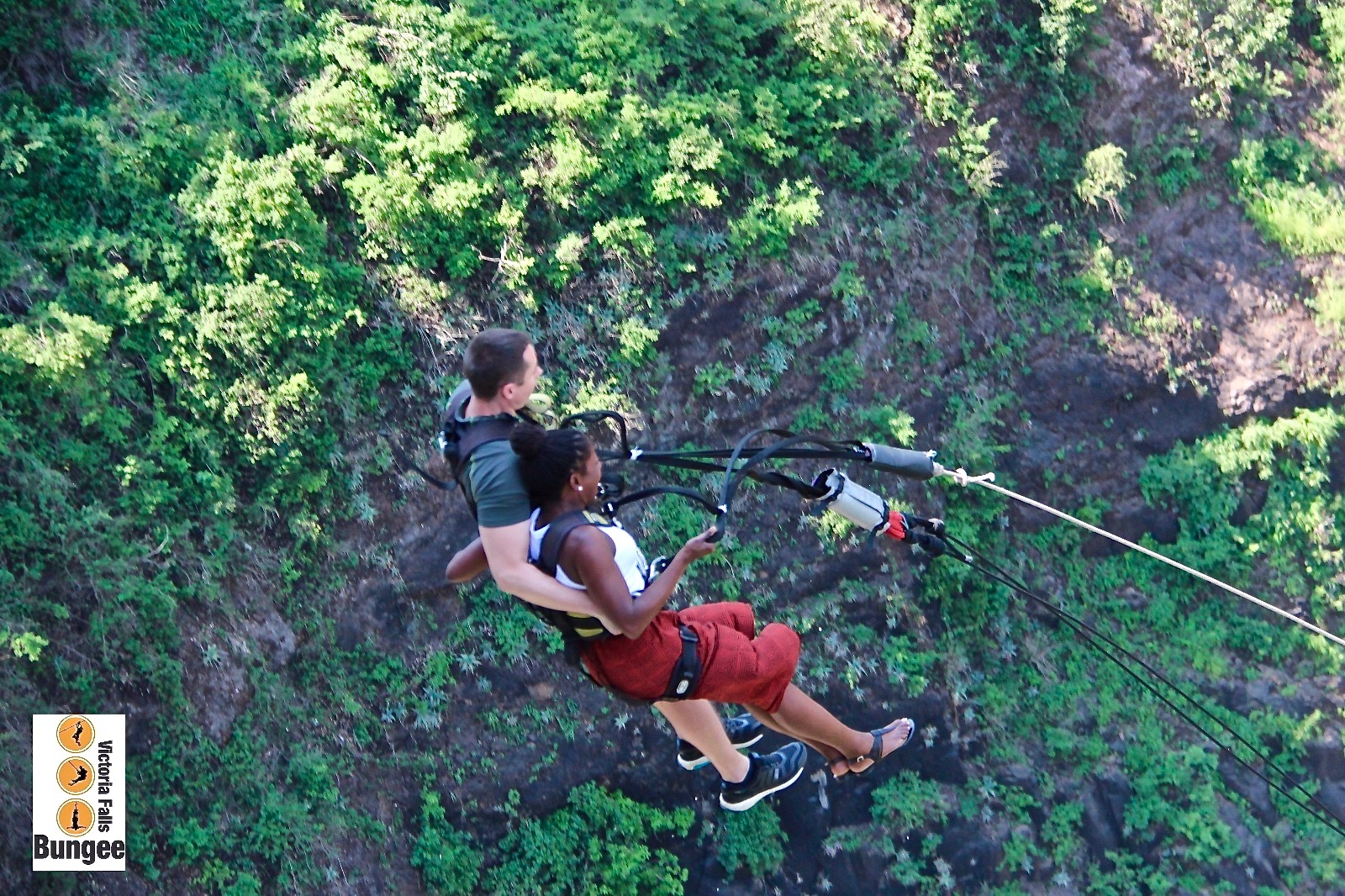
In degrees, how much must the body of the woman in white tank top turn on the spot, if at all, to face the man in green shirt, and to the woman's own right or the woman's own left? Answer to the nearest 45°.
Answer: approximately 180°

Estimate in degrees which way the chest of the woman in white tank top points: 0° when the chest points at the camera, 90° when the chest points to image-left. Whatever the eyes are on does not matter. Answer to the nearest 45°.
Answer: approximately 270°

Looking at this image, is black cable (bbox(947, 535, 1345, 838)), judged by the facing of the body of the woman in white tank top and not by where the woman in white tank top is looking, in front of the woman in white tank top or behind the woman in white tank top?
in front

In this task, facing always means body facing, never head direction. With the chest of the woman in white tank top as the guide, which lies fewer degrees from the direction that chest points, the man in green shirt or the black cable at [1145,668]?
the black cable
